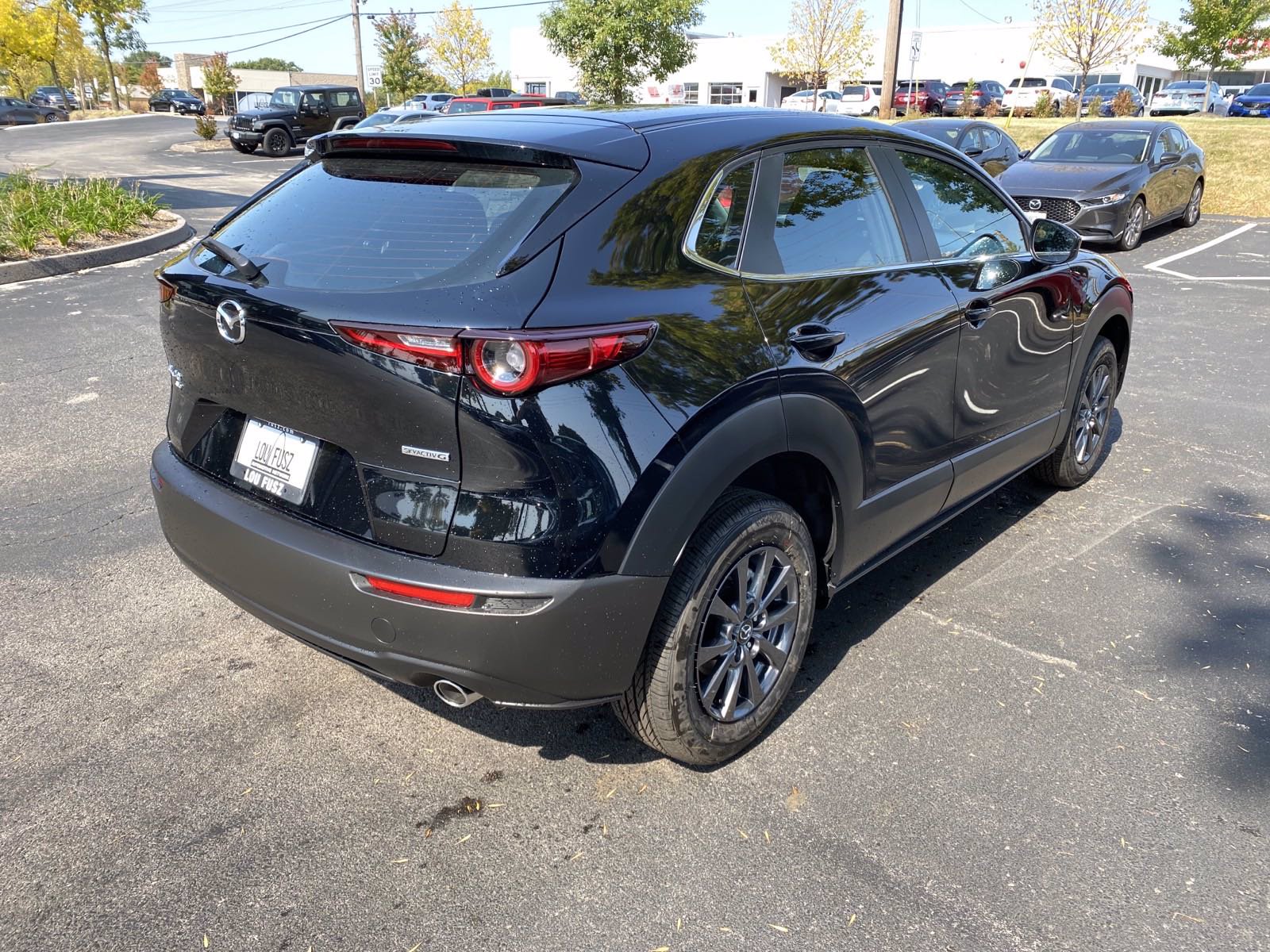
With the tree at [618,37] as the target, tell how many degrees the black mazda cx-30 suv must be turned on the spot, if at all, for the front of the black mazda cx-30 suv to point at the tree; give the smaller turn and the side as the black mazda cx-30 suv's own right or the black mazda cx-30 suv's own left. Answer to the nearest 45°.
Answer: approximately 45° to the black mazda cx-30 suv's own left

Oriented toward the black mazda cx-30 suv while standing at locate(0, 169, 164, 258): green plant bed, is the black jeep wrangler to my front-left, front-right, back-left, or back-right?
back-left

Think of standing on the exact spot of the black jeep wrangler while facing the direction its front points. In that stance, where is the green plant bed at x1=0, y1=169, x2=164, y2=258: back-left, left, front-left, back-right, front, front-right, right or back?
front-left

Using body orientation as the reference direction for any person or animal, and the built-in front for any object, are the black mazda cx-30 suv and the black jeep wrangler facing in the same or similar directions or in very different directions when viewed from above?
very different directions

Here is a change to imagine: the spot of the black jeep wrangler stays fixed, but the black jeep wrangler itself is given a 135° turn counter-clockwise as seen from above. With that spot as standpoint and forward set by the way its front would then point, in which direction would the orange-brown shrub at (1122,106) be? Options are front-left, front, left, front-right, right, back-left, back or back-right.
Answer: front

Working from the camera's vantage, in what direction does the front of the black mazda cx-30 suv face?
facing away from the viewer and to the right of the viewer

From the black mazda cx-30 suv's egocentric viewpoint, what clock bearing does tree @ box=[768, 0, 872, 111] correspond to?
The tree is roughly at 11 o'clock from the black mazda cx-30 suv.
